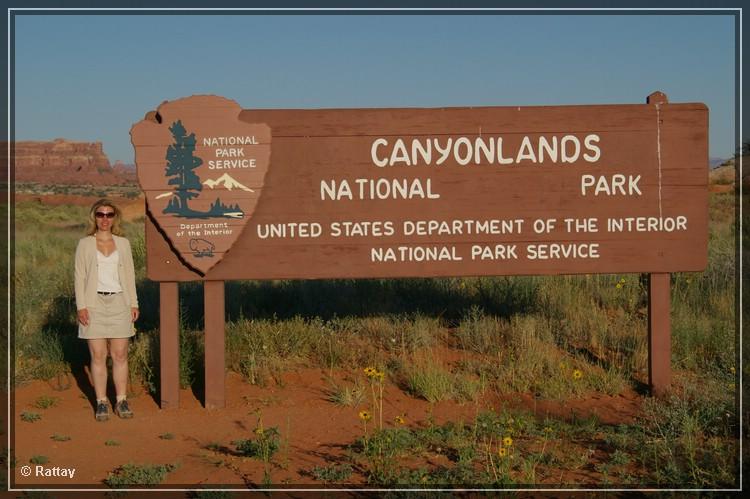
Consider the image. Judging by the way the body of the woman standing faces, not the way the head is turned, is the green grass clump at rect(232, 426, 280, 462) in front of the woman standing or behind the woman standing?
in front

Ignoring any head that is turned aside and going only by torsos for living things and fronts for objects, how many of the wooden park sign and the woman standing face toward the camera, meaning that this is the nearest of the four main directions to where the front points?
2

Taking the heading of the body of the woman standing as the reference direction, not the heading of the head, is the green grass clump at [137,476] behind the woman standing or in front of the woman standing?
in front

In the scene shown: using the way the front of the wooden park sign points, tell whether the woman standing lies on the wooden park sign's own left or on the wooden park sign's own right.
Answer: on the wooden park sign's own right

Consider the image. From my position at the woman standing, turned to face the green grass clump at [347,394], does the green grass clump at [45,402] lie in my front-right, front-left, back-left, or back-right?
back-left

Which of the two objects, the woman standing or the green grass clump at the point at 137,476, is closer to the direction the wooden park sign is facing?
the green grass clump

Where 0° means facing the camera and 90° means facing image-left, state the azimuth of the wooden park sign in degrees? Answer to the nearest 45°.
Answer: approximately 0°
